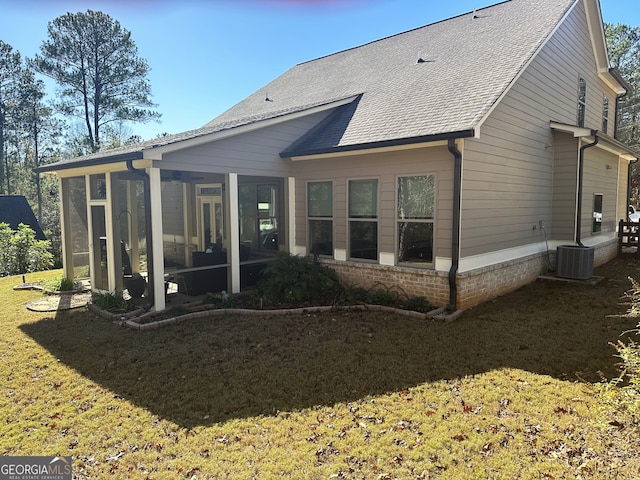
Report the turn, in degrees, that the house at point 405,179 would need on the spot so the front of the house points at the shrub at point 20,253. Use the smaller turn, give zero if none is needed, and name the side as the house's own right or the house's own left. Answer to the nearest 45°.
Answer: approximately 135° to the house's own left

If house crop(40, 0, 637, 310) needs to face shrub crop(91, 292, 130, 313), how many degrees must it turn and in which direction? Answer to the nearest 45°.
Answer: approximately 135° to its left

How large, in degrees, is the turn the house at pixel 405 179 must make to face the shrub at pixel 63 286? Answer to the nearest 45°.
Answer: approximately 135° to its left

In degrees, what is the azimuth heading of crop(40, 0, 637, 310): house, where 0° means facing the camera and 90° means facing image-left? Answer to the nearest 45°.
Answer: approximately 225°
